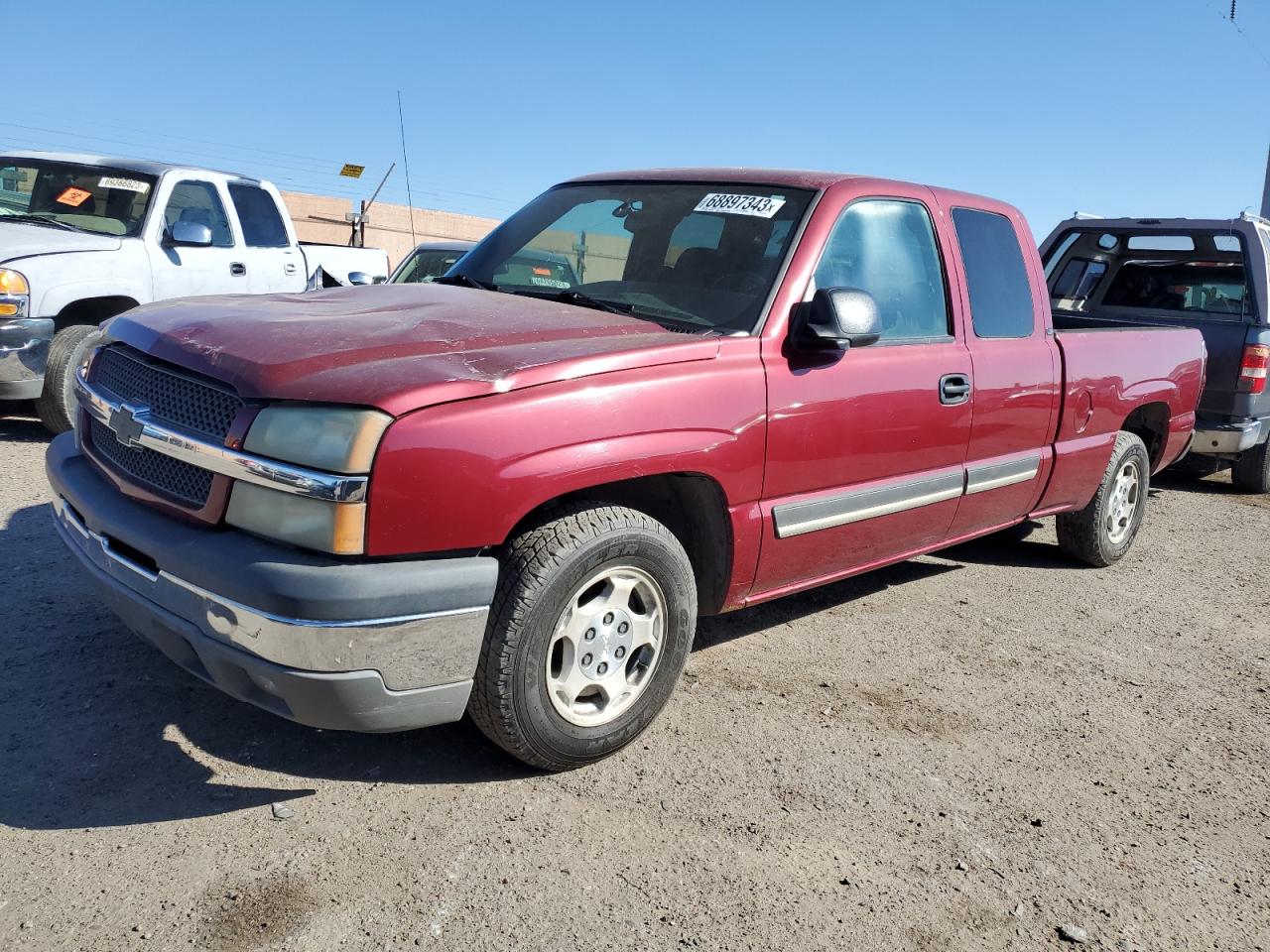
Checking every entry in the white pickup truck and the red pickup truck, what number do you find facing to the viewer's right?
0

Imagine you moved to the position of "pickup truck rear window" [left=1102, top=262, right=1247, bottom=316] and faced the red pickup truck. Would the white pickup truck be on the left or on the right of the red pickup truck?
right

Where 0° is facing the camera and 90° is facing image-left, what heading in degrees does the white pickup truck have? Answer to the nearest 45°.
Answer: approximately 45°

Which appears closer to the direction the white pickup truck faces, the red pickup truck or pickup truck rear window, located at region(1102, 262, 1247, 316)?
the red pickup truck

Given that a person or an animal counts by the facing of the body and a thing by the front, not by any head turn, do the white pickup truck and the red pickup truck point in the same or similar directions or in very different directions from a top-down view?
same or similar directions

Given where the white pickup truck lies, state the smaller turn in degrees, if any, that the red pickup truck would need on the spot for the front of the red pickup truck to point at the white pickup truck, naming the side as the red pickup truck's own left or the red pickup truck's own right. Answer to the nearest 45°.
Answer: approximately 90° to the red pickup truck's own right

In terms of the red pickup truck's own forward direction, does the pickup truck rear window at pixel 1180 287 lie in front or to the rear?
to the rear

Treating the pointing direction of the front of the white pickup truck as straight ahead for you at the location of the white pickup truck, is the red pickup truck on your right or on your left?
on your left

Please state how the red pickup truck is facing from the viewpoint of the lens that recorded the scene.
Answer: facing the viewer and to the left of the viewer

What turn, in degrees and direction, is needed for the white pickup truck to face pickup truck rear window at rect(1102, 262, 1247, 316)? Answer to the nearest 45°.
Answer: approximately 135° to its left
